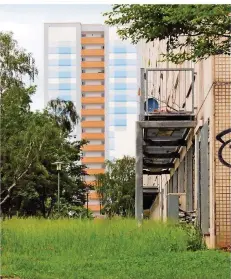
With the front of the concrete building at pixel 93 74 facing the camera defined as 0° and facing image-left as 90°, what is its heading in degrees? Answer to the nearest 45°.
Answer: approximately 0°
